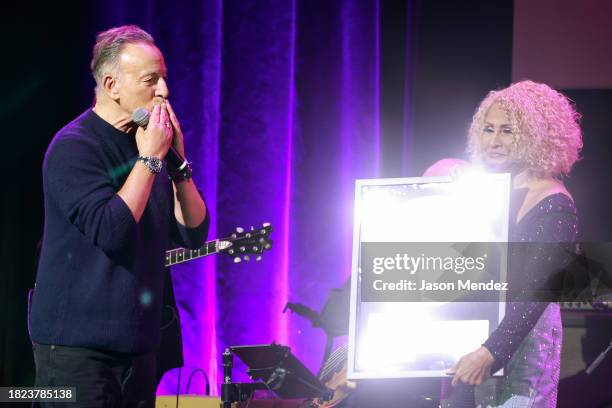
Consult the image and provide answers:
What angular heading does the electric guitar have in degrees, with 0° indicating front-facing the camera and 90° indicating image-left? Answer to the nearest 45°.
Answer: approximately 0°

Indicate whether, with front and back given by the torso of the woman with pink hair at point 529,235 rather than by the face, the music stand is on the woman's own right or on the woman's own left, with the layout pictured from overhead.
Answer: on the woman's own right

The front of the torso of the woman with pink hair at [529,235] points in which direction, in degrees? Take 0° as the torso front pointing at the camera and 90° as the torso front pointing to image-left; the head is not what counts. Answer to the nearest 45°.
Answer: approximately 45°
